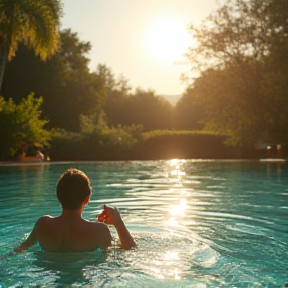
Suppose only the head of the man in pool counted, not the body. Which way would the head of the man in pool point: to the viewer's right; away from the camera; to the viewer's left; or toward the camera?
away from the camera

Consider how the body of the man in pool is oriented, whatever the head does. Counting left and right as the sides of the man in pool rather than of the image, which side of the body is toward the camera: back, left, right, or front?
back
